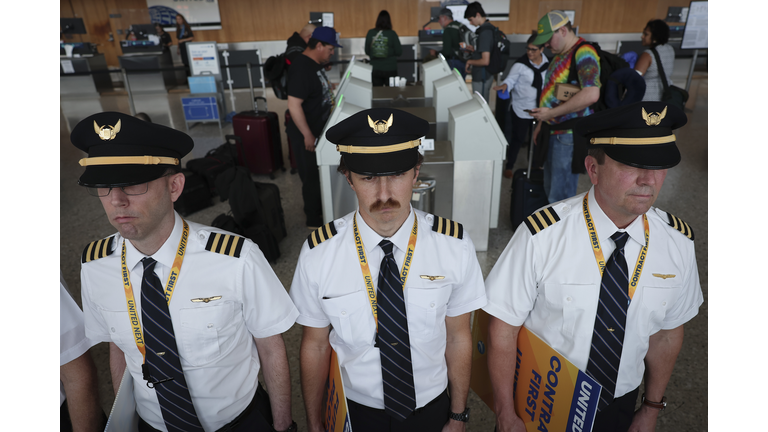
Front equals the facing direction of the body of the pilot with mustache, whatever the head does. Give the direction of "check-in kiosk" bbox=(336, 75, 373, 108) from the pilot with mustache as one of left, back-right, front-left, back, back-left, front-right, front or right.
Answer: back

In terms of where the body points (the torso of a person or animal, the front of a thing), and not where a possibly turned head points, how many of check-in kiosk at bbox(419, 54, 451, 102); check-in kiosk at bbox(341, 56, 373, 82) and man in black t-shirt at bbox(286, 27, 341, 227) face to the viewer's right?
2

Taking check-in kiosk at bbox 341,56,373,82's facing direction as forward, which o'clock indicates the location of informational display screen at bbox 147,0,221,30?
The informational display screen is roughly at 2 o'clock from the check-in kiosk.

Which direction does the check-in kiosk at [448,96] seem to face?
to the viewer's right

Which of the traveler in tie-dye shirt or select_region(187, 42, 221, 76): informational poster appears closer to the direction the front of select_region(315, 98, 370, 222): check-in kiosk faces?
the informational poster

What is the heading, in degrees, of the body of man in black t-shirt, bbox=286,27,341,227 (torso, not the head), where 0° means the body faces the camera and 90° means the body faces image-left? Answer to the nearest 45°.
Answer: approximately 270°

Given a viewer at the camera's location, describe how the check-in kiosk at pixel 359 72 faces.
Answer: facing to the left of the viewer

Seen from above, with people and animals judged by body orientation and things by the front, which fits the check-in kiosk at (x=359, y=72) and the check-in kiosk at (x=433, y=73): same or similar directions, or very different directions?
very different directions
